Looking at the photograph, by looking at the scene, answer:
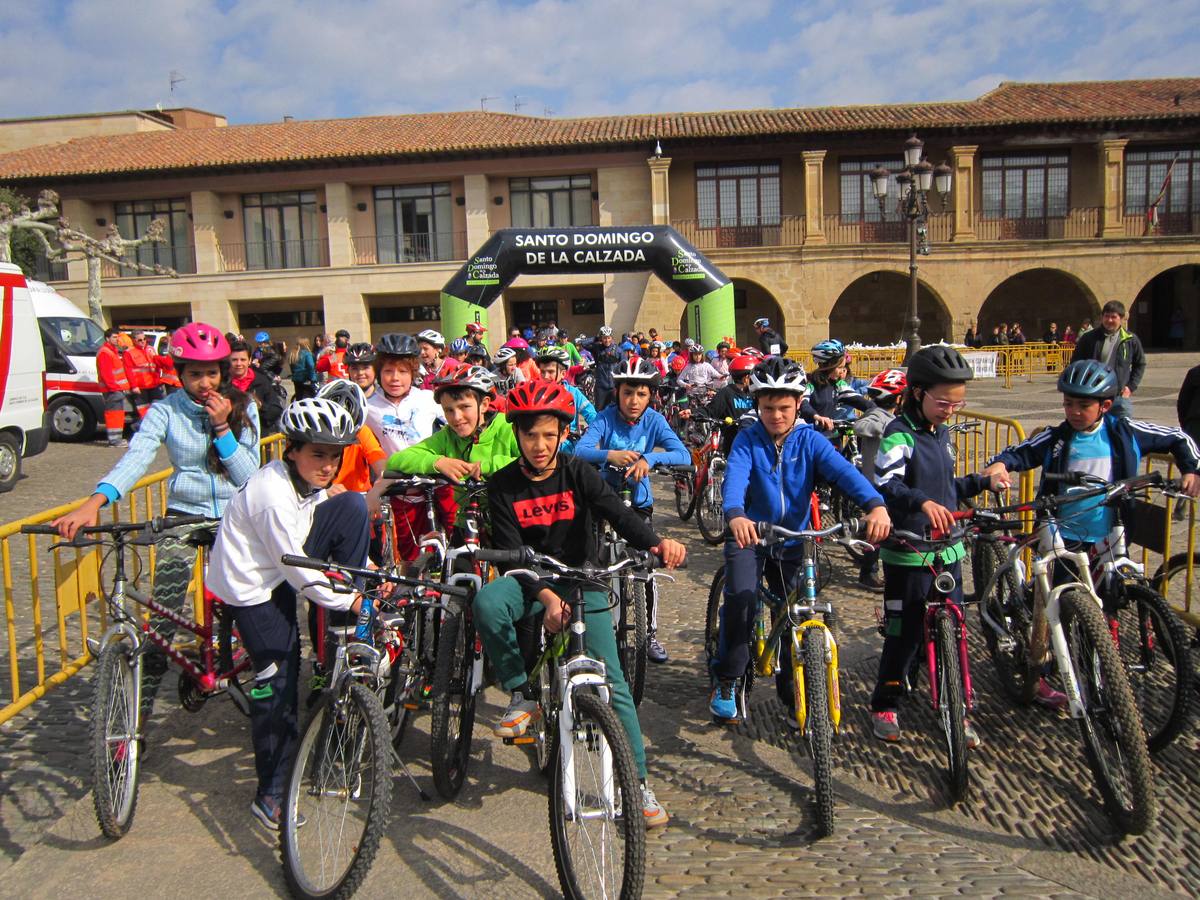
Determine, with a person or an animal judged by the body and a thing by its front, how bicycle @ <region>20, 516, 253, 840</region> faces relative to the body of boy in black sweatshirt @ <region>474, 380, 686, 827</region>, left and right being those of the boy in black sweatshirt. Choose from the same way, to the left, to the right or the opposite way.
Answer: the same way

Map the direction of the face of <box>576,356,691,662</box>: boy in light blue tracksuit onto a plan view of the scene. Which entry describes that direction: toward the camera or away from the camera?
toward the camera

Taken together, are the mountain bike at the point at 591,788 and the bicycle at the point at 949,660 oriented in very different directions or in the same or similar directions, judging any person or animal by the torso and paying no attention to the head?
same or similar directions

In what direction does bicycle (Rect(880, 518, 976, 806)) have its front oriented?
toward the camera

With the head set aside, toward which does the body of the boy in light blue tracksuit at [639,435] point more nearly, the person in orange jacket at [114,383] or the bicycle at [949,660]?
the bicycle

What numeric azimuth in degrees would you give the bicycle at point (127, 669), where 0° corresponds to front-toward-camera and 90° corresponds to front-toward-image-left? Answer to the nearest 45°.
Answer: approximately 45°

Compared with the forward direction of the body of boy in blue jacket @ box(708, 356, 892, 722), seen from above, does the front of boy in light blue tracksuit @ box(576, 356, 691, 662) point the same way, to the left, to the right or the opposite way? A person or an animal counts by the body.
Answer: the same way

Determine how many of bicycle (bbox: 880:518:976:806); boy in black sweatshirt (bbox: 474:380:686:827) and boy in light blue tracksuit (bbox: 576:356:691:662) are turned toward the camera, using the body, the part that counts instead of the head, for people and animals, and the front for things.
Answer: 3

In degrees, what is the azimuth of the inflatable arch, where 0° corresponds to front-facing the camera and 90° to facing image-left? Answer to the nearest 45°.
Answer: approximately 0°

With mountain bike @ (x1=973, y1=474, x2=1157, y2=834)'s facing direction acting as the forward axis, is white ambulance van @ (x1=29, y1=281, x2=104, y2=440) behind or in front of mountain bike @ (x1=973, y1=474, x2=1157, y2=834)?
behind

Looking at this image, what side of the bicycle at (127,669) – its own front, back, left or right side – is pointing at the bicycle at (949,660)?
left

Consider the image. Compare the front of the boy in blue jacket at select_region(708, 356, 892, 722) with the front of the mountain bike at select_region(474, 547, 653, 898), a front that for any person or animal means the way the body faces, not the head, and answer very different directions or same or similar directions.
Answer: same or similar directions

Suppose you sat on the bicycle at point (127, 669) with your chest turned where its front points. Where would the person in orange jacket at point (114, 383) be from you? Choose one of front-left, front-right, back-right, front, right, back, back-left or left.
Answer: back-right

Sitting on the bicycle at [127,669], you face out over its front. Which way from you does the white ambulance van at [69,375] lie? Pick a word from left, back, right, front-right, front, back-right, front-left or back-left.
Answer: back-right

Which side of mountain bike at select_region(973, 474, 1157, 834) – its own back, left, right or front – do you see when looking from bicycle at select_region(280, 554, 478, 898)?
right

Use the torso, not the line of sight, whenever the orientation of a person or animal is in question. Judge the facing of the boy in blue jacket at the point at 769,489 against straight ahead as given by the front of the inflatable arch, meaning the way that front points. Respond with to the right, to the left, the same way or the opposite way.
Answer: the same way

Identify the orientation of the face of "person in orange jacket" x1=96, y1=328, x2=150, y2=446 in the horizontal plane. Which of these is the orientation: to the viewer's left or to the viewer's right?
to the viewer's right

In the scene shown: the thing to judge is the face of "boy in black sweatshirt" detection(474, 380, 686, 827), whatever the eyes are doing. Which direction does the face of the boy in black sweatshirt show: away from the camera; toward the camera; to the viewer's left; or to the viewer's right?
toward the camera
